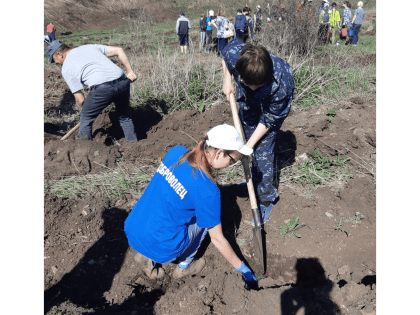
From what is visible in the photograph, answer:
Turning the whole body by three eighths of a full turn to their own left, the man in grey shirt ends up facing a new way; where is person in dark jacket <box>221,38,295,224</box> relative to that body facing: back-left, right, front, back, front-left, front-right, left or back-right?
front-left

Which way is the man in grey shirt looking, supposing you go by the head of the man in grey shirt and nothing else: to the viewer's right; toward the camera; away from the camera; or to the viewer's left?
to the viewer's left

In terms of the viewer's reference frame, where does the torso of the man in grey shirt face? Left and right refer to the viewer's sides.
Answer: facing away from the viewer and to the left of the viewer

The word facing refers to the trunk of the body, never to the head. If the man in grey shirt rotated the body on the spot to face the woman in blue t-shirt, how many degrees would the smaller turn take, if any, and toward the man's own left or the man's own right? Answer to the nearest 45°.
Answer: approximately 135° to the man's own left

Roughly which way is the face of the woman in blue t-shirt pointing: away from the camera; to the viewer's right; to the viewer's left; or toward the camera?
to the viewer's right
